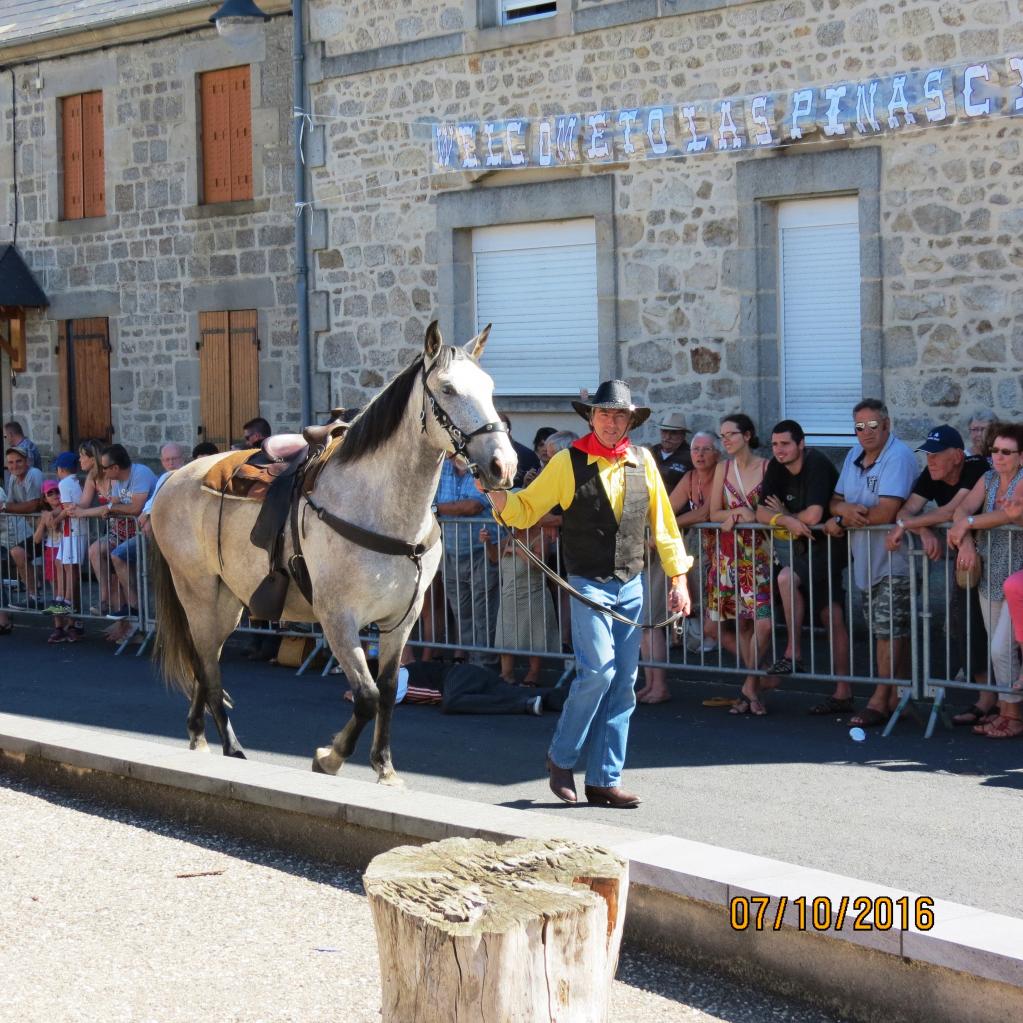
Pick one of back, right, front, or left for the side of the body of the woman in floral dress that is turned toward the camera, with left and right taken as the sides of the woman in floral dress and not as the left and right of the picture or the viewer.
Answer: front

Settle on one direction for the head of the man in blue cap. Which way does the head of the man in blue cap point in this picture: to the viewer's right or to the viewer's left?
to the viewer's left

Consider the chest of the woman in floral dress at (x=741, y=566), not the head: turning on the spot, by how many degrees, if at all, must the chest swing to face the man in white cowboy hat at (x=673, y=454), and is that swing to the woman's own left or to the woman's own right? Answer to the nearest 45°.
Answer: approximately 180°

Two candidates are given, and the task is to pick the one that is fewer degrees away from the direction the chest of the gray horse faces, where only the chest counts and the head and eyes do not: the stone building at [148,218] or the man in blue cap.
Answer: the man in blue cap

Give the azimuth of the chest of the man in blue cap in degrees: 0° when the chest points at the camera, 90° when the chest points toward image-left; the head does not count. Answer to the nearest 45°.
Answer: approximately 45°

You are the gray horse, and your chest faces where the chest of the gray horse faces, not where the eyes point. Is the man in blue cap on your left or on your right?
on your left

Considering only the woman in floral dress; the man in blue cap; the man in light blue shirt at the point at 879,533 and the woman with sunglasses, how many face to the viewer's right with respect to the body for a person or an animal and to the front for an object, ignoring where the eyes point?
0

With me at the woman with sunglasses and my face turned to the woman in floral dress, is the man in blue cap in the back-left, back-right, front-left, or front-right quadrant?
front-right

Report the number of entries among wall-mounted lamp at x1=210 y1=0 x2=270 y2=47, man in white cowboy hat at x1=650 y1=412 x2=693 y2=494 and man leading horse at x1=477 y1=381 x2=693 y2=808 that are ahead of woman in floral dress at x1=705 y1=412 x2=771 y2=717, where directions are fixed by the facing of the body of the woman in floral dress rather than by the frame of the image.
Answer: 1

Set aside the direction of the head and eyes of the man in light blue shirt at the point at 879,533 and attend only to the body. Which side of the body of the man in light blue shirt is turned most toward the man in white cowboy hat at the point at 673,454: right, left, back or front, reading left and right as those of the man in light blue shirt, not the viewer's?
right

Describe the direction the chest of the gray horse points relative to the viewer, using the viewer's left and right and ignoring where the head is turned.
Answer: facing the viewer and to the right of the viewer

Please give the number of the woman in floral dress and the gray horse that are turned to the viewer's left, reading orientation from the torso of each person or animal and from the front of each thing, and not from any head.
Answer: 0

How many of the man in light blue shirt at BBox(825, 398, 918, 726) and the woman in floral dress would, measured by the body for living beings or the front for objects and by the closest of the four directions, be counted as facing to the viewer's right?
0
